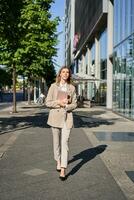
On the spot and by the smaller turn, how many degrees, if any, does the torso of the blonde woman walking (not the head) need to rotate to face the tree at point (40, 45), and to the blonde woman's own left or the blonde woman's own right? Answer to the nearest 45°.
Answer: approximately 180°

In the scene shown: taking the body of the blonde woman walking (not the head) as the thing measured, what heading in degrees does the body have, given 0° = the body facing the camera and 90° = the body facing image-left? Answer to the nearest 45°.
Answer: approximately 0°

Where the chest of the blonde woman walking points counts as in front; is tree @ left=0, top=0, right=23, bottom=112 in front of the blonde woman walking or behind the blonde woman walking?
behind
